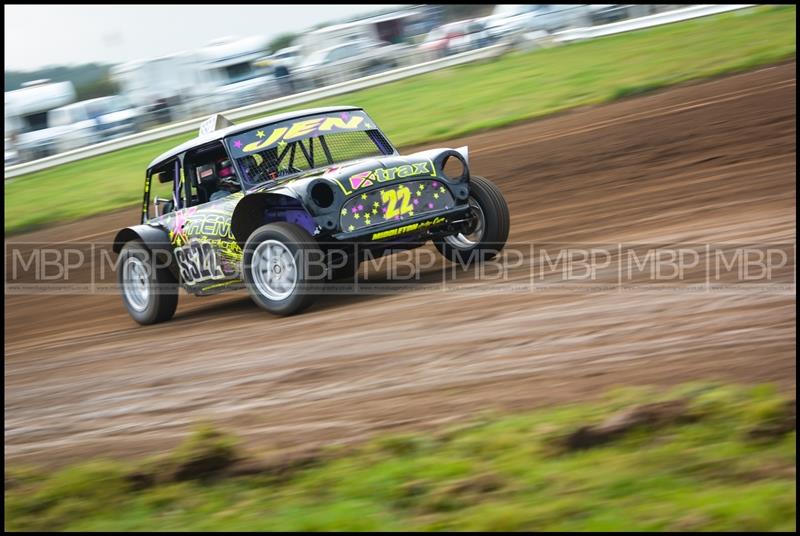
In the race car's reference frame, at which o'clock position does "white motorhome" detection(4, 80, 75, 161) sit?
The white motorhome is roughly at 7 o'clock from the race car.

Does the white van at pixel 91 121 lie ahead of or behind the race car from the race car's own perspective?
behind
